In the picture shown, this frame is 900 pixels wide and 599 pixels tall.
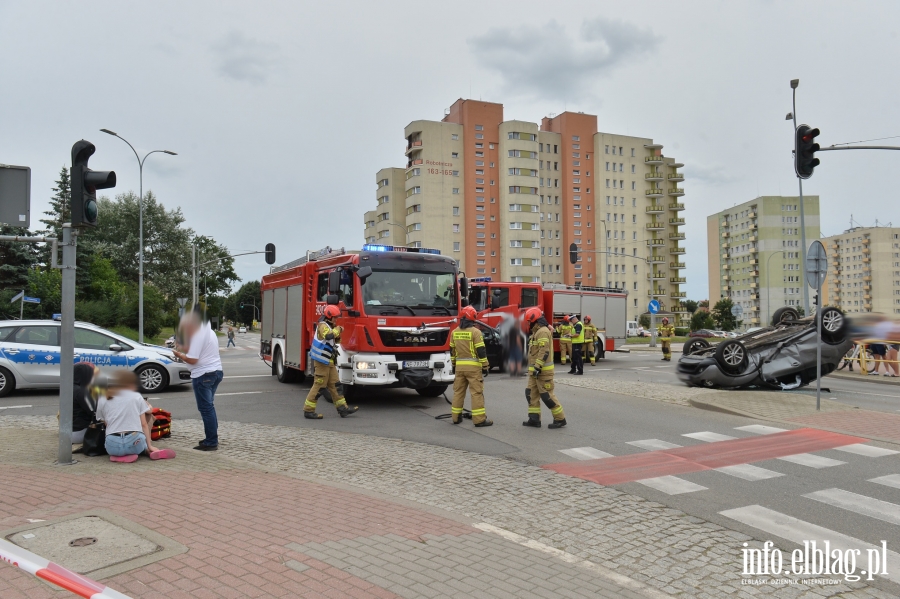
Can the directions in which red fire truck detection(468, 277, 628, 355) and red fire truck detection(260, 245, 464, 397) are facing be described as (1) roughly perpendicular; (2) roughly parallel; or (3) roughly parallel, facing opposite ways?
roughly perpendicular

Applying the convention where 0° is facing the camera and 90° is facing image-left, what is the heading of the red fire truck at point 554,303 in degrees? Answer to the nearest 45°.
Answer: approximately 45°

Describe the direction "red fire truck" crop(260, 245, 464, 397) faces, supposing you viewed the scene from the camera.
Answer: facing the viewer and to the right of the viewer

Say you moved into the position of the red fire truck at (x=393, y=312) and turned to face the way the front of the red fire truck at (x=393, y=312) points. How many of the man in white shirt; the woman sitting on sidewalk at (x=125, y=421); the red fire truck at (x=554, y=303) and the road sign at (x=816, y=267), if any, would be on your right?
2

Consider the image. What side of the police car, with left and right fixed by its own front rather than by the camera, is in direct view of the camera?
right

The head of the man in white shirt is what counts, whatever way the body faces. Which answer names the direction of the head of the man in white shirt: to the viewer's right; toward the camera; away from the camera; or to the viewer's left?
to the viewer's left

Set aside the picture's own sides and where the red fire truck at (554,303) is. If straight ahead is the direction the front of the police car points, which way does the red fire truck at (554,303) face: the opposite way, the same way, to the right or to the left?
the opposite way

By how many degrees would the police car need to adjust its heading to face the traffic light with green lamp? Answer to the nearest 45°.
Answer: approximately 90° to its right

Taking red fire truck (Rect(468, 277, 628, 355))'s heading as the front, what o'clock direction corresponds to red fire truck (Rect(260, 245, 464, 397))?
red fire truck (Rect(260, 245, 464, 397)) is roughly at 11 o'clock from red fire truck (Rect(468, 277, 628, 355)).

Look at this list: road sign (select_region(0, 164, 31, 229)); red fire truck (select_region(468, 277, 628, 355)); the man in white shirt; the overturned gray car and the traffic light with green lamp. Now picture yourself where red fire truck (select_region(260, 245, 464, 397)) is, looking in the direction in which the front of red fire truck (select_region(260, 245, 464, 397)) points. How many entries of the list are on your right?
3

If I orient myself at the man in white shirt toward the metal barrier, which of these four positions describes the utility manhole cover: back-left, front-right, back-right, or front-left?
back-right

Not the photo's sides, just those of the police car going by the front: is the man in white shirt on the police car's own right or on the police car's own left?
on the police car's own right
